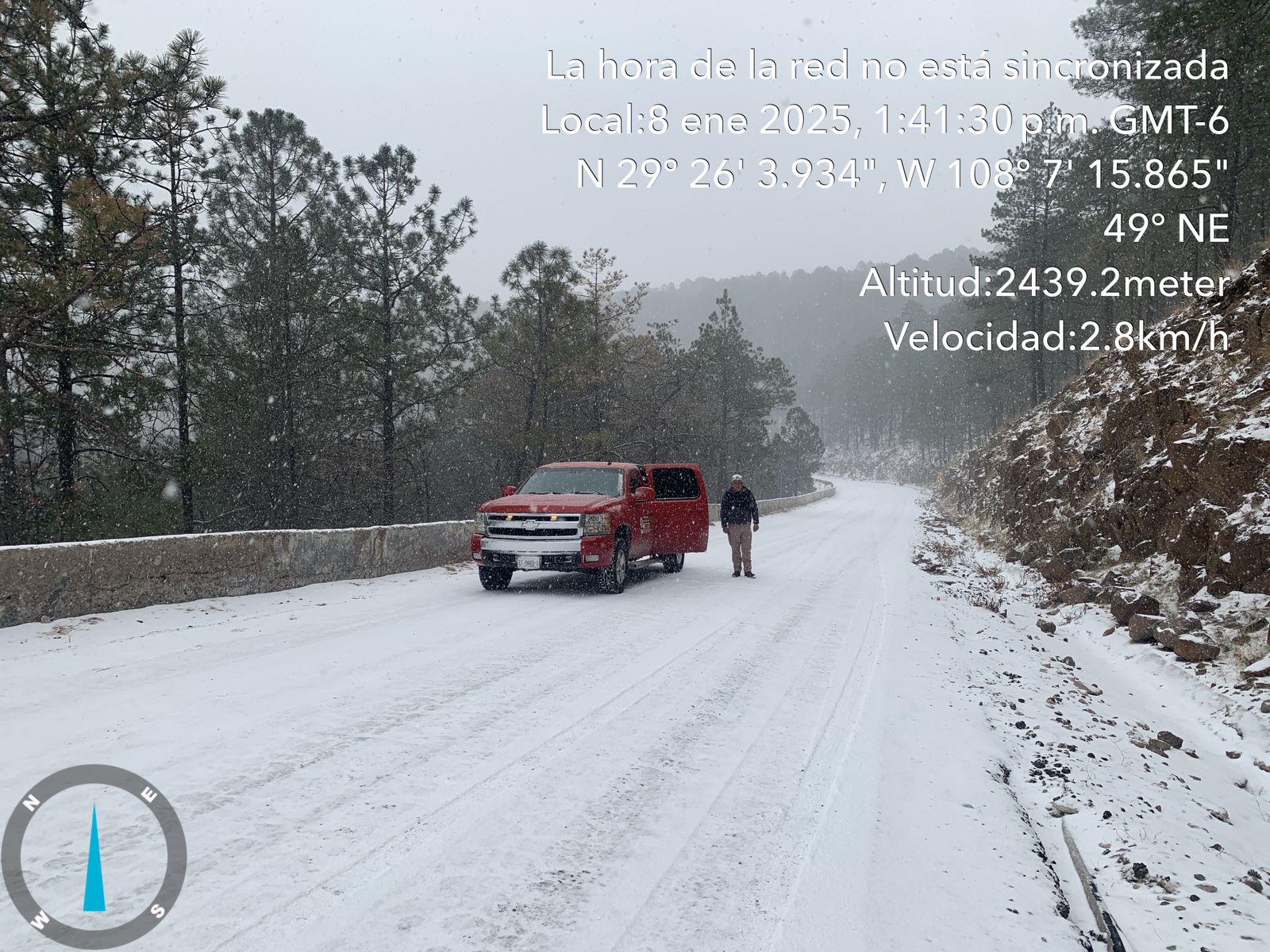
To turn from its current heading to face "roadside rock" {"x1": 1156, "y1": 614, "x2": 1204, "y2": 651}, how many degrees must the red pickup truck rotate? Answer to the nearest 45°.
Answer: approximately 90° to its left

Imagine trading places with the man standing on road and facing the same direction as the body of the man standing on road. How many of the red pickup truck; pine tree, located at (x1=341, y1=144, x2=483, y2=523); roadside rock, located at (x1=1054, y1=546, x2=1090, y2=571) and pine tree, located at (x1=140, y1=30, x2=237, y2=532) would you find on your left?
1

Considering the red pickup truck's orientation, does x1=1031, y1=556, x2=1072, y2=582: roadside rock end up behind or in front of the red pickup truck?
behind

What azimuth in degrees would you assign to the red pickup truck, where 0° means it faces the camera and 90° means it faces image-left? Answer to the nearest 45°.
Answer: approximately 45°

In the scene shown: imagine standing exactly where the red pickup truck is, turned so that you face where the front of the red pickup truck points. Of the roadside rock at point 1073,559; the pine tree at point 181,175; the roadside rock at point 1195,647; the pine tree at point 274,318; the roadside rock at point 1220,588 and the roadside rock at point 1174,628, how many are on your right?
2

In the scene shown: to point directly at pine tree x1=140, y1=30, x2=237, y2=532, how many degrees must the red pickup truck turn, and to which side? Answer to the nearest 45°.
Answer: approximately 90° to its right

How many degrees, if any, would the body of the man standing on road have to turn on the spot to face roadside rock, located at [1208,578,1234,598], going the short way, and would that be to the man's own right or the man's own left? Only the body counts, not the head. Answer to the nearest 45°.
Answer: approximately 45° to the man's own left

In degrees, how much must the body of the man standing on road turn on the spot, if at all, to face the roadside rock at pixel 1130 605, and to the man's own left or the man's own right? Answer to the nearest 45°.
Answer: approximately 45° to the man's own left

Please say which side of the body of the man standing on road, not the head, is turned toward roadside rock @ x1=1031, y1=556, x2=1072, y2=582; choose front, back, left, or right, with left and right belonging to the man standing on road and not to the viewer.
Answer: left

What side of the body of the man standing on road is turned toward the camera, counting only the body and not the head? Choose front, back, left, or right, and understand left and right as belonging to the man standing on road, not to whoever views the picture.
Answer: front

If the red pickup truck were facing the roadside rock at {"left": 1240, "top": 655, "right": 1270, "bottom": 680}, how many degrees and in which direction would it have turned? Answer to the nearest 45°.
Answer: approximately 90° to its left

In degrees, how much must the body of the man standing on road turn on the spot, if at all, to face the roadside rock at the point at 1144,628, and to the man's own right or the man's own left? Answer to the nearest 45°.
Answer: approximately 45° to the man's own left

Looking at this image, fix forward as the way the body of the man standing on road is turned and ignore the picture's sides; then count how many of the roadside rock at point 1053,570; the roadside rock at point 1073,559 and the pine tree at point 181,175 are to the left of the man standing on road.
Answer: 2

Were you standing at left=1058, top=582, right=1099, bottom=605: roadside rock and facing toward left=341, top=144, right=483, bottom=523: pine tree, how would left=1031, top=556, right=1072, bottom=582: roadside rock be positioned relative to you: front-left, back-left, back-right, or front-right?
front-right

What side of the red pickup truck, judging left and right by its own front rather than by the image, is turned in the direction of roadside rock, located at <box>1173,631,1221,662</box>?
left

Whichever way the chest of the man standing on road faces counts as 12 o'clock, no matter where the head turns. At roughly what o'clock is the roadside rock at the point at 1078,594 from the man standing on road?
The roadside rock is roughly at 10 o'clock from the man standing on road.

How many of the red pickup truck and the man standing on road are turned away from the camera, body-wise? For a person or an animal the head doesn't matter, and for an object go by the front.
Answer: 0
